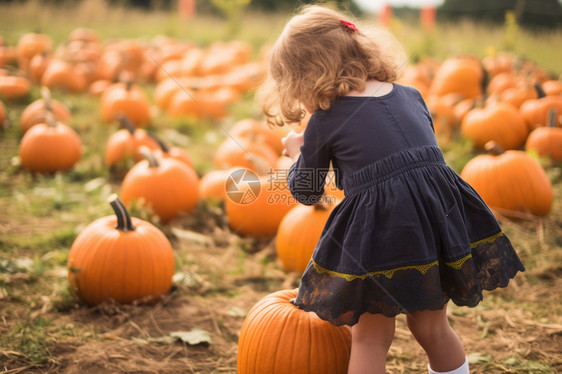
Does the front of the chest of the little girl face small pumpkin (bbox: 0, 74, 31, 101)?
yes

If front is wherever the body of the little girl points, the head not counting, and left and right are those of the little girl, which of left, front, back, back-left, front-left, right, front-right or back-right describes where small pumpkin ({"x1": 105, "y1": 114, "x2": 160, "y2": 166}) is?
front

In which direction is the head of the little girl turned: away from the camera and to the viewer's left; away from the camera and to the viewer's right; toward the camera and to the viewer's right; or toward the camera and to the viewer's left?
away from the camera and to the viewer's left

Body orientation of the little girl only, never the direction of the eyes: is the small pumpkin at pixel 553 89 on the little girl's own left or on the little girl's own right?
on the little girl's own right

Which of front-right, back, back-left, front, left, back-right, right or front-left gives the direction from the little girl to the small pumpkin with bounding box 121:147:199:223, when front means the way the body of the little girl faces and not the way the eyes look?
front

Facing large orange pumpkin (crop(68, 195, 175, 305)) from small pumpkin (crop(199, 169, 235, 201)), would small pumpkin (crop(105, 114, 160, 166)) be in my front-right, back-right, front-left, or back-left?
back-right

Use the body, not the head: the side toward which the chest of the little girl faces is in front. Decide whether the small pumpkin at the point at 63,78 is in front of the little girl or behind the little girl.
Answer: in front

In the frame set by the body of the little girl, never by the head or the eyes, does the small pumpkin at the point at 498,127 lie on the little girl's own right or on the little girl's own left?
on the little girl's own right

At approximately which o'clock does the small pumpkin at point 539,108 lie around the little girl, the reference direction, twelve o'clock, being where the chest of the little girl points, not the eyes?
The small pumpkin is roughly at 2 o'clock from the little girl.

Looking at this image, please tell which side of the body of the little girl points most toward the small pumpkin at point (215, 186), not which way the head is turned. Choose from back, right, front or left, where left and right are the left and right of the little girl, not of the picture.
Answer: front

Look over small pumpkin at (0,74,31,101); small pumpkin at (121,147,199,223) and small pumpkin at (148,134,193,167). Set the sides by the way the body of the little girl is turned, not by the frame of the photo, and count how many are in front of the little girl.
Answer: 3

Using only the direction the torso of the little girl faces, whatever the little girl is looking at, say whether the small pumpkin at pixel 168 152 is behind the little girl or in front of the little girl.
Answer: in front

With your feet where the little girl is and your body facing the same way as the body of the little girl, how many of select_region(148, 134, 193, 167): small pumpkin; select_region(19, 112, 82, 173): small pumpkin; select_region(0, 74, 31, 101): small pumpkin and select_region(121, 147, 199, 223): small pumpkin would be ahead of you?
4

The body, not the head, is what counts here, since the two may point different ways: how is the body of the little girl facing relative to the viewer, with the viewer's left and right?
facing away from the viewer and to the left of the viewer
